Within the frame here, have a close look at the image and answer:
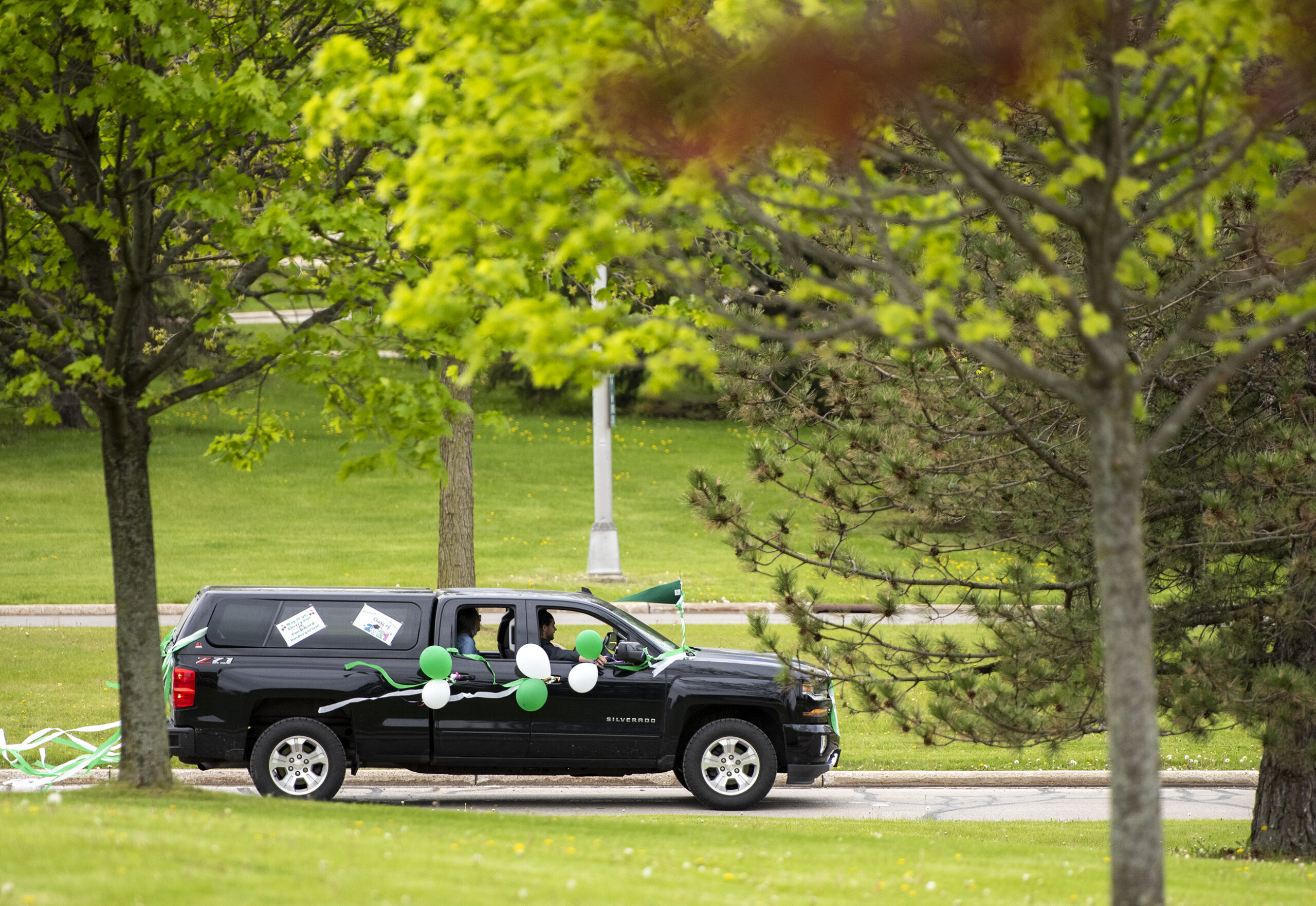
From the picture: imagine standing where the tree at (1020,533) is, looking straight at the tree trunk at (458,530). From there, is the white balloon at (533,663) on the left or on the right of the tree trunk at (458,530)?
left

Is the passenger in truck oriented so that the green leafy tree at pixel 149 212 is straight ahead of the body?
no

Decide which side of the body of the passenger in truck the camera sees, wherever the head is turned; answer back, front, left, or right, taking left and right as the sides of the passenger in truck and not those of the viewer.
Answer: right

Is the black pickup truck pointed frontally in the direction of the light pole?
no

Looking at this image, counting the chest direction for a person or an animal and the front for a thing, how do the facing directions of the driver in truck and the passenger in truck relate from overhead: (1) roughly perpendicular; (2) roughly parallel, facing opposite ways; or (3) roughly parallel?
roughly parallel

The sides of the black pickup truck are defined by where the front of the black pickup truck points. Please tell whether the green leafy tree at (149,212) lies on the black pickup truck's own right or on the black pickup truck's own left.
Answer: on the black pickup truck's own right

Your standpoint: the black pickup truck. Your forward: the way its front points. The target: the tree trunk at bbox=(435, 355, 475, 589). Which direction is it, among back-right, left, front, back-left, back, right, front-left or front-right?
left

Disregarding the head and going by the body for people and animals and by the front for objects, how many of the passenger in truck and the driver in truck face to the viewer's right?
2

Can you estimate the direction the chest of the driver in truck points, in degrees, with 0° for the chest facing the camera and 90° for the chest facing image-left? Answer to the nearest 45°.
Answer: approximately 270°

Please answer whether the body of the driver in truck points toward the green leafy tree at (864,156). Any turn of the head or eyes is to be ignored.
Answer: no

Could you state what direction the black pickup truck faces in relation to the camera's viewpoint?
facing to the right of the viewer

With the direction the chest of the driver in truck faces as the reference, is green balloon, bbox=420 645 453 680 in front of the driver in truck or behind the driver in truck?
behind
